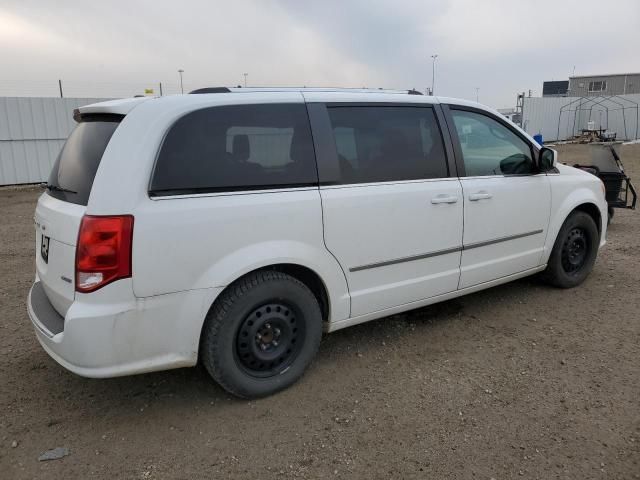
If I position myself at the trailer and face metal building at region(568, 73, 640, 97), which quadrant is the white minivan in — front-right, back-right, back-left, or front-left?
back-left

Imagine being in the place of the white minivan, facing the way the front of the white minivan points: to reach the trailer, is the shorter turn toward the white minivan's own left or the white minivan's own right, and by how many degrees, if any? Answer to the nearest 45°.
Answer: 0° — it already faces it

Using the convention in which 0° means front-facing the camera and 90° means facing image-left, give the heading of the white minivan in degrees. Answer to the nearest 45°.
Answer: approximately 225°

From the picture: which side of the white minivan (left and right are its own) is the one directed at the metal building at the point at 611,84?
front

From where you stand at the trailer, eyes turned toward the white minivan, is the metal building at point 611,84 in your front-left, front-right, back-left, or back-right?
back-right
